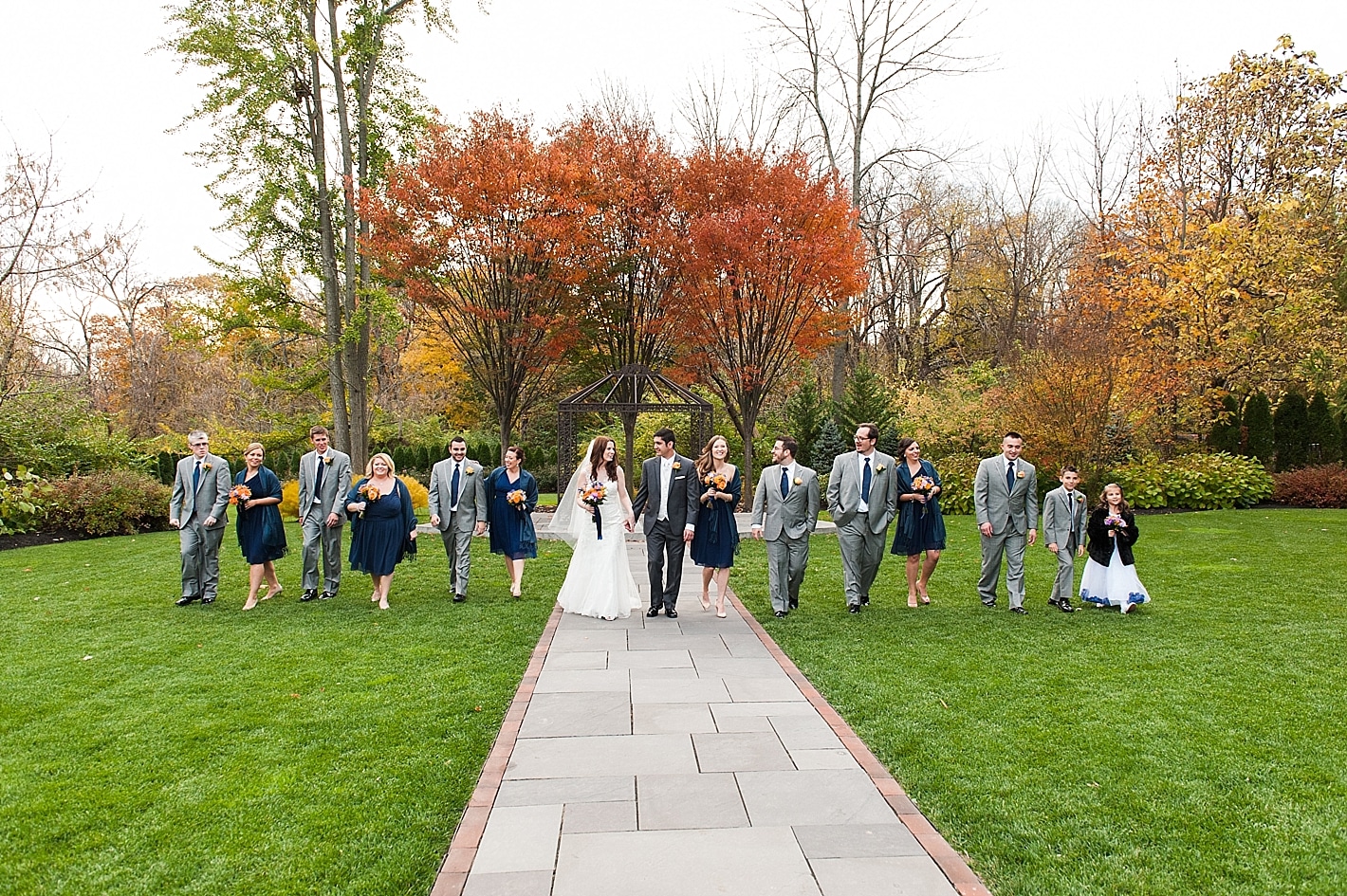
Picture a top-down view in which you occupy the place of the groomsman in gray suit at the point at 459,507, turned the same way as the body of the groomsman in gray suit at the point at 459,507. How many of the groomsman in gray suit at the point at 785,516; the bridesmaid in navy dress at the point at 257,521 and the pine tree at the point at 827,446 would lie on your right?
1

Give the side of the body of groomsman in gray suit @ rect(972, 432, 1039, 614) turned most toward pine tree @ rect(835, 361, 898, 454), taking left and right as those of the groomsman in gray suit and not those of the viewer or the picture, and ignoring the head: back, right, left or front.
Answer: back

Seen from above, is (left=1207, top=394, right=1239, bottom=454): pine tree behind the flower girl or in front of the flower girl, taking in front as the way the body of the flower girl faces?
behind

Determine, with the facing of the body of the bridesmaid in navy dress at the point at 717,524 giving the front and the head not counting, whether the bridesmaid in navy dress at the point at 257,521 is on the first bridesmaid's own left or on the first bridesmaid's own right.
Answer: on the first bridesmaid's own right

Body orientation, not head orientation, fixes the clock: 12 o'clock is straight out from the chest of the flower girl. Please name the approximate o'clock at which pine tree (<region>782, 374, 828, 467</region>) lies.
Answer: The pine tree is roughly at 5 o'clock from the flower girl.

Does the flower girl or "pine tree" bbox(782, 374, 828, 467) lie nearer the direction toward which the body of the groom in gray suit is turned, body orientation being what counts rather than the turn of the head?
the flower girl

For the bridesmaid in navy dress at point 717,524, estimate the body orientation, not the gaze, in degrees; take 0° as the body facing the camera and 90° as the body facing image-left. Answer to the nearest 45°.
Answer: approximately 0°

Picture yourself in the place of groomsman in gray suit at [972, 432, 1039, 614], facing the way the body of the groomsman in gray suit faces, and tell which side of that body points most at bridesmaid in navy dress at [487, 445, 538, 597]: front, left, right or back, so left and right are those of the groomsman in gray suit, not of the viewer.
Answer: right

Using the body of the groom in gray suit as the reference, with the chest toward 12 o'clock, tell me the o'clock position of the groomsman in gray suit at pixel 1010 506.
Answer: The groomsman in gray suit is roughly at 9 o'clock from the groom in gray suit.

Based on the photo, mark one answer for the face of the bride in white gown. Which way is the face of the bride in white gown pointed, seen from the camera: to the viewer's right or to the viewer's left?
to the viewer's right

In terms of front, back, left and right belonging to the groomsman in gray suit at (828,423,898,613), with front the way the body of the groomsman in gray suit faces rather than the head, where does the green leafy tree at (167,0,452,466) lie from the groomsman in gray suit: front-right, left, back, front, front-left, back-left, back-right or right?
back-right
